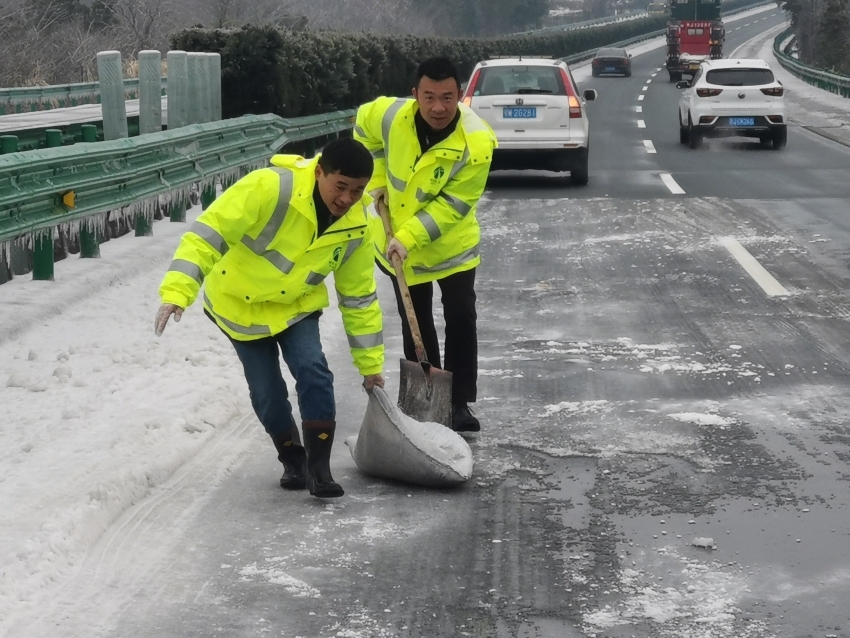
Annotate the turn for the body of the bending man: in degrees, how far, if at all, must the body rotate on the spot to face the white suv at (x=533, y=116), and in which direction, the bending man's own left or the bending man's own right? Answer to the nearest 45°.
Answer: approximately 135° to the bending man's own left

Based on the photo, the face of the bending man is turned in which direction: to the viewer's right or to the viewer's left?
to the viewer's right

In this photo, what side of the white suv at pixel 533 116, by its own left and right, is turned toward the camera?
back

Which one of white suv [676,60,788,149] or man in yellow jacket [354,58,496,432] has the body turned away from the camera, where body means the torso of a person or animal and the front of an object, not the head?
the white suv

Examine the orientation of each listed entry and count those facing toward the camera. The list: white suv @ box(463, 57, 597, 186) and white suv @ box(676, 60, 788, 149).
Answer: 0

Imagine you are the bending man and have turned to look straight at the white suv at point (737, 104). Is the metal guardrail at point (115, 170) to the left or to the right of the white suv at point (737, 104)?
left

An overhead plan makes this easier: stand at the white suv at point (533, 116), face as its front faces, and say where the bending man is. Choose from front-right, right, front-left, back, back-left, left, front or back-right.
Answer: back

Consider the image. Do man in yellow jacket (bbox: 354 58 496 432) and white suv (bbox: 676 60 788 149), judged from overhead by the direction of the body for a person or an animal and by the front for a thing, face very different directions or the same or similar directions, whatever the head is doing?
very different directions

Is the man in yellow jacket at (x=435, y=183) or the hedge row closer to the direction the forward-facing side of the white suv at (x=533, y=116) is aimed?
the hedge row

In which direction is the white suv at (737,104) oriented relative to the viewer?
away from the camera

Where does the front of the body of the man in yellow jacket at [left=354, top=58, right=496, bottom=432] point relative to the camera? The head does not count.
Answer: toward the camera

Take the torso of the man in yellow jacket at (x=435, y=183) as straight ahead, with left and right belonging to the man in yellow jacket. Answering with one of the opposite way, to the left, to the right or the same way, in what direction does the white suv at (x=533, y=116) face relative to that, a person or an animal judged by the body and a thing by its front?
the opposite way

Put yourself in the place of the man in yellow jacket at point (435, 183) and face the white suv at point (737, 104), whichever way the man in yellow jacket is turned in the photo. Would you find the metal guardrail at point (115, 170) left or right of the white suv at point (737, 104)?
left
